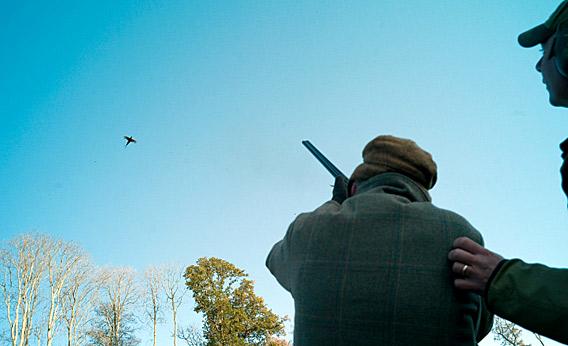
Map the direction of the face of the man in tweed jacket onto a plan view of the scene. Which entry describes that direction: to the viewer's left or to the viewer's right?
to the viewer's left

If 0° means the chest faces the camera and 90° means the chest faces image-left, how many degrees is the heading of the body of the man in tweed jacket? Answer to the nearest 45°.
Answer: approximately 180°
